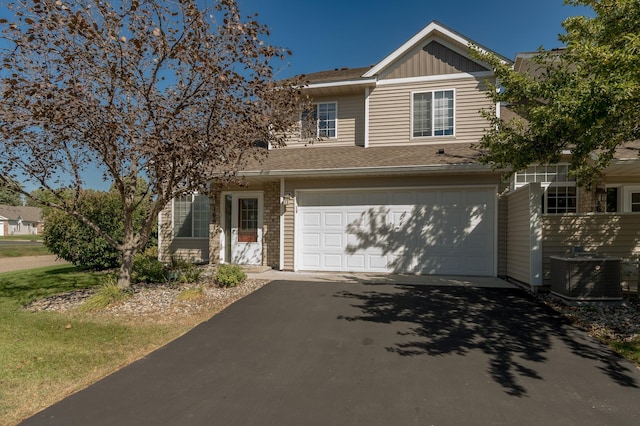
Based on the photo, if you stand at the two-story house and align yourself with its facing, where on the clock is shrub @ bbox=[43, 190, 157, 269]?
The shrub is roughly at 3 o'clock from the two-story house.

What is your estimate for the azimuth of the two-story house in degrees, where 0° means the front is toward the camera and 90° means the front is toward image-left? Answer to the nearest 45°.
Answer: approximately 0°

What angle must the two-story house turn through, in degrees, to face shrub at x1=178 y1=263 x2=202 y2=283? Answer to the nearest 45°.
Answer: approximately 45° to its right

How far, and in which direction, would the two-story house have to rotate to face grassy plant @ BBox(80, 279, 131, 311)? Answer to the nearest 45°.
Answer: approximately 45° to its right

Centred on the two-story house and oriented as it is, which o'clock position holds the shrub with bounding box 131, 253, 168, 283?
The shrub is roughly at 2 o'clock from the two-story house.

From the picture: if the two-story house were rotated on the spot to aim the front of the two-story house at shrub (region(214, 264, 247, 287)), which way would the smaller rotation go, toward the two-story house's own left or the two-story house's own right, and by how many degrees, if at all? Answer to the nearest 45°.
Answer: approximately 45° to the two-story house's own right
